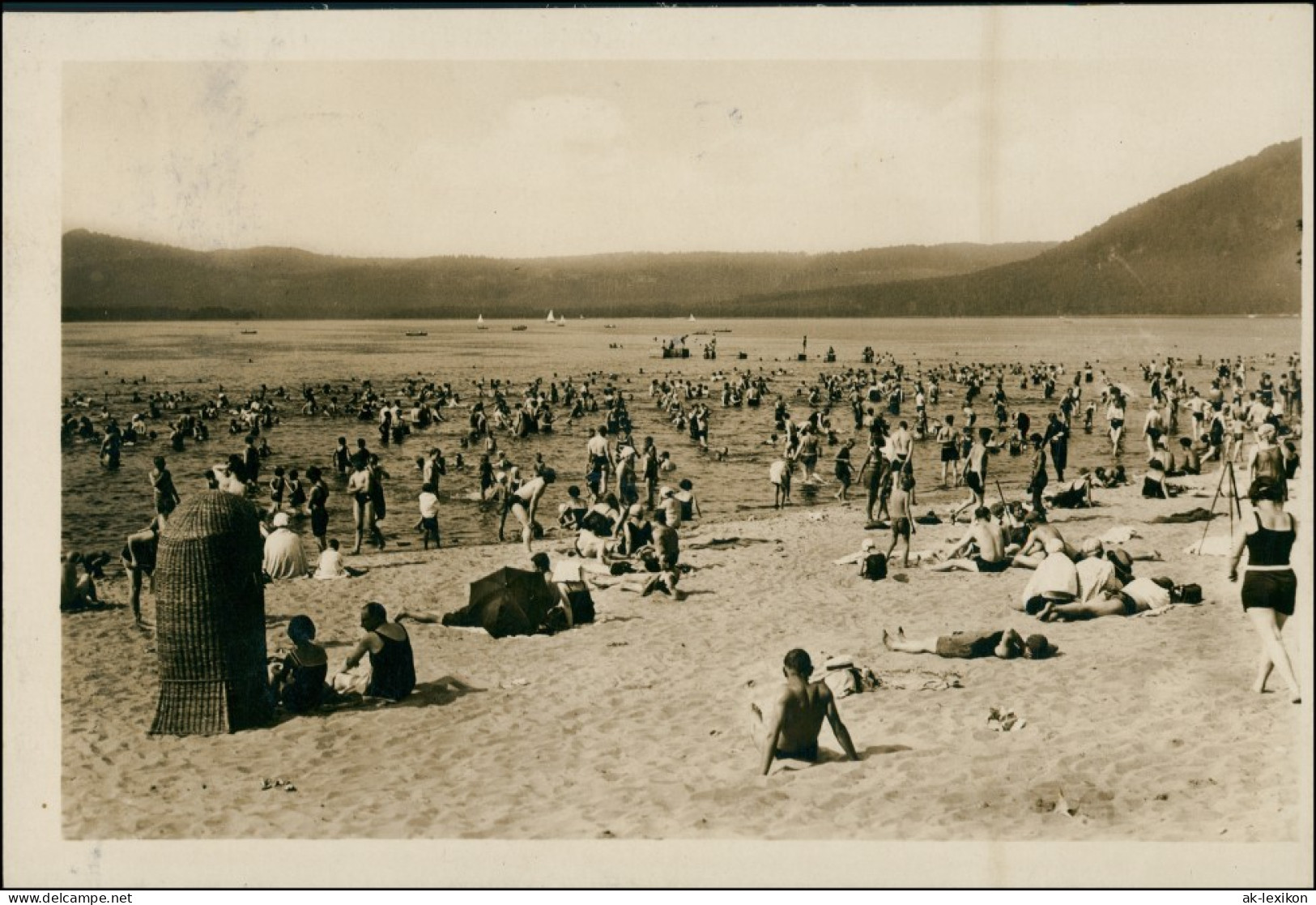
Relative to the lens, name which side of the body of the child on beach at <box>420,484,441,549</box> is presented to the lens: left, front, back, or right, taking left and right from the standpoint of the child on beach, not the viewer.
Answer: back

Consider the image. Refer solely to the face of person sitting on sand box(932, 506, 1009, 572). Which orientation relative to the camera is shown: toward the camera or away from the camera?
away from the camera

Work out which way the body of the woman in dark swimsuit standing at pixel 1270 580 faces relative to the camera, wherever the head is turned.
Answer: away from the camera

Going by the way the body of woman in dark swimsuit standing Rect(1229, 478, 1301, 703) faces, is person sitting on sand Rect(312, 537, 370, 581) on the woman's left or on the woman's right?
on the woman's left

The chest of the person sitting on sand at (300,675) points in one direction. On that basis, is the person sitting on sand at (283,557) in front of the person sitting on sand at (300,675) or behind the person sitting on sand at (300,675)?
in front

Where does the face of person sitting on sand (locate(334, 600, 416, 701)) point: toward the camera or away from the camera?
away from the camera

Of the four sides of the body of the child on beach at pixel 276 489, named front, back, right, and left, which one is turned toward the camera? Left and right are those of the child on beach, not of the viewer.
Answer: back

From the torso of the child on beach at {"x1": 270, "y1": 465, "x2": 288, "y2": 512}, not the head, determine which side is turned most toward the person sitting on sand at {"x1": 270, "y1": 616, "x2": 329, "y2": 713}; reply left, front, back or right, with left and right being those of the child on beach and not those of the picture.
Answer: back

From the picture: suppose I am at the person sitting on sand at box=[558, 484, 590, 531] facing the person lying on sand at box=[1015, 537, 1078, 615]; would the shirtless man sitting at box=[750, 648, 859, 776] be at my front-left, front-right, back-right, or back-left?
front-right

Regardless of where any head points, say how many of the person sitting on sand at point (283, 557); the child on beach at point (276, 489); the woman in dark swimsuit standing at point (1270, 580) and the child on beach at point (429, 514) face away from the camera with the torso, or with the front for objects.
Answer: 4

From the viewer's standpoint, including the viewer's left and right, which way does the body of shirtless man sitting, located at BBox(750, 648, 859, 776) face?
facing away from the viewer and to the left of the viewer

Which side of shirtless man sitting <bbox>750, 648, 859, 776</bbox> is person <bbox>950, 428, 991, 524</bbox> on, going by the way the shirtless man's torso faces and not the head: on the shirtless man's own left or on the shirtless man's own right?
on the shirtless man's own right
